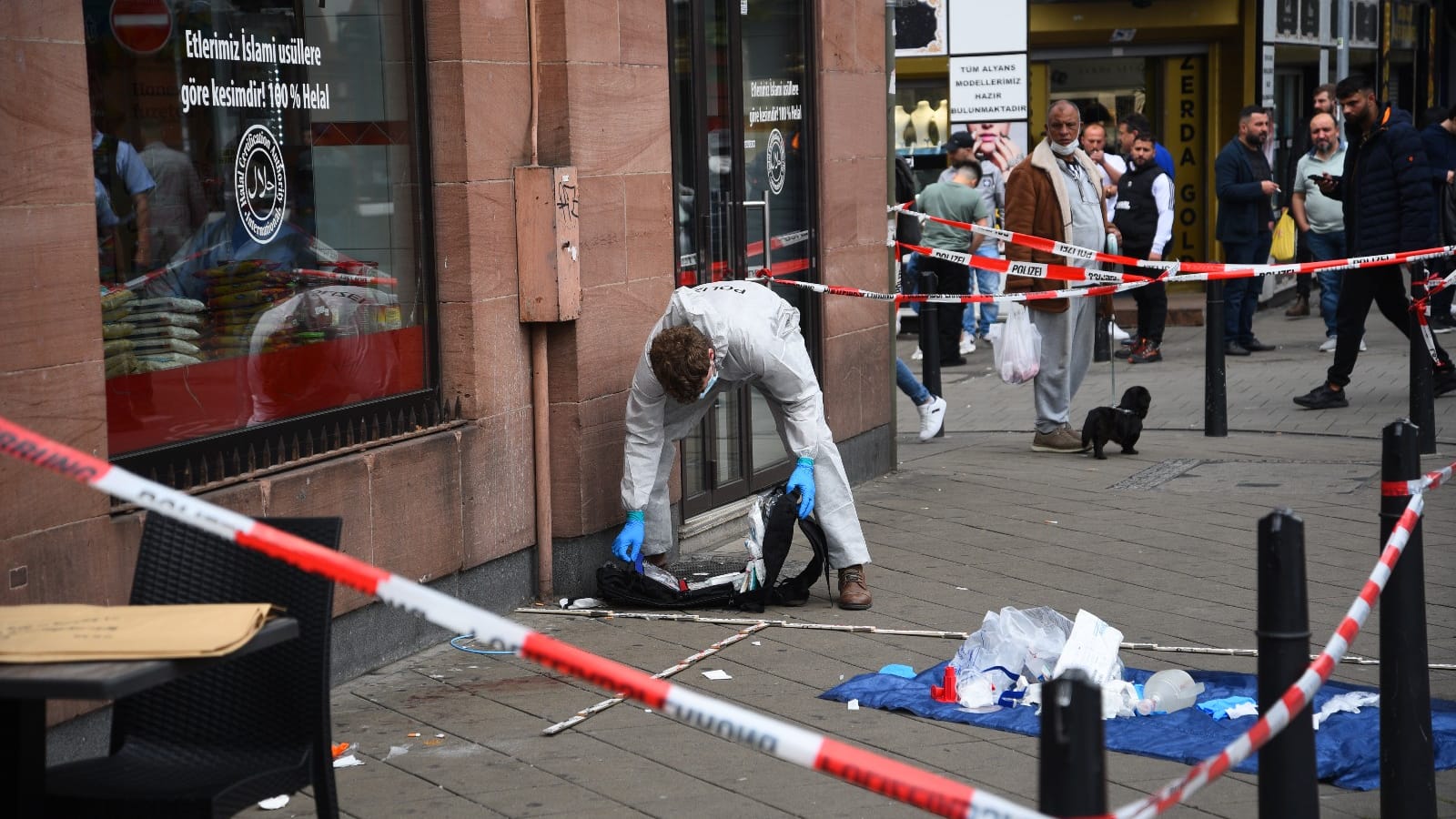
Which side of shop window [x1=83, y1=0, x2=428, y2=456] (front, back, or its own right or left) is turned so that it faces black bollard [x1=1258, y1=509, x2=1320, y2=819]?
front

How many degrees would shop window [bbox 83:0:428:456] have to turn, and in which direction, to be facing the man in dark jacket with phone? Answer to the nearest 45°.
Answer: approximately 90° to its left

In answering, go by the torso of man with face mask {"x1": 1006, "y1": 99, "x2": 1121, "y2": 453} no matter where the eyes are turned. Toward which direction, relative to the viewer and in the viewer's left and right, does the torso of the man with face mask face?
facing the viewer and to the right of the viewer

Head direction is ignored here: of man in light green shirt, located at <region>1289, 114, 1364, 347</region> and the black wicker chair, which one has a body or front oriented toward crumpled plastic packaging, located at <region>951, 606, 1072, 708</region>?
the man in light green shirt

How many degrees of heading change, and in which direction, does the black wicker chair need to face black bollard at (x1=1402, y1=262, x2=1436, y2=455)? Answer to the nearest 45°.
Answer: approximately 180°

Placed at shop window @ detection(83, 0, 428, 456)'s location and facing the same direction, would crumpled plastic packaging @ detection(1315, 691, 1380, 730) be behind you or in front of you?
in front

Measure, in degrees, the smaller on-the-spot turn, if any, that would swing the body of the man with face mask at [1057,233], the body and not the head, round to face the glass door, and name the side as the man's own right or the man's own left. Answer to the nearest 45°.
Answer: approximately 90° to the man's own right

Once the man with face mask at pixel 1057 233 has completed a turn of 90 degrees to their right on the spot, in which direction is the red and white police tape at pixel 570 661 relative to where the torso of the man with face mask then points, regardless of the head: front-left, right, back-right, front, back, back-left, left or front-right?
front-left

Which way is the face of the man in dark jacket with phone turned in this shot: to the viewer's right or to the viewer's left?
to the viewer's left

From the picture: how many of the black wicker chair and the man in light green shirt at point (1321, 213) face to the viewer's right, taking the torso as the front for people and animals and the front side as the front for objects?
0

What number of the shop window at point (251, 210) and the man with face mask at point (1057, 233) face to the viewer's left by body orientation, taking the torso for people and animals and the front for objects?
0

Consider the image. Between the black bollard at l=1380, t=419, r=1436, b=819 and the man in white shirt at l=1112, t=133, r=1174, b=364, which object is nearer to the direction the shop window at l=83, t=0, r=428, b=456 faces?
the black bollard
